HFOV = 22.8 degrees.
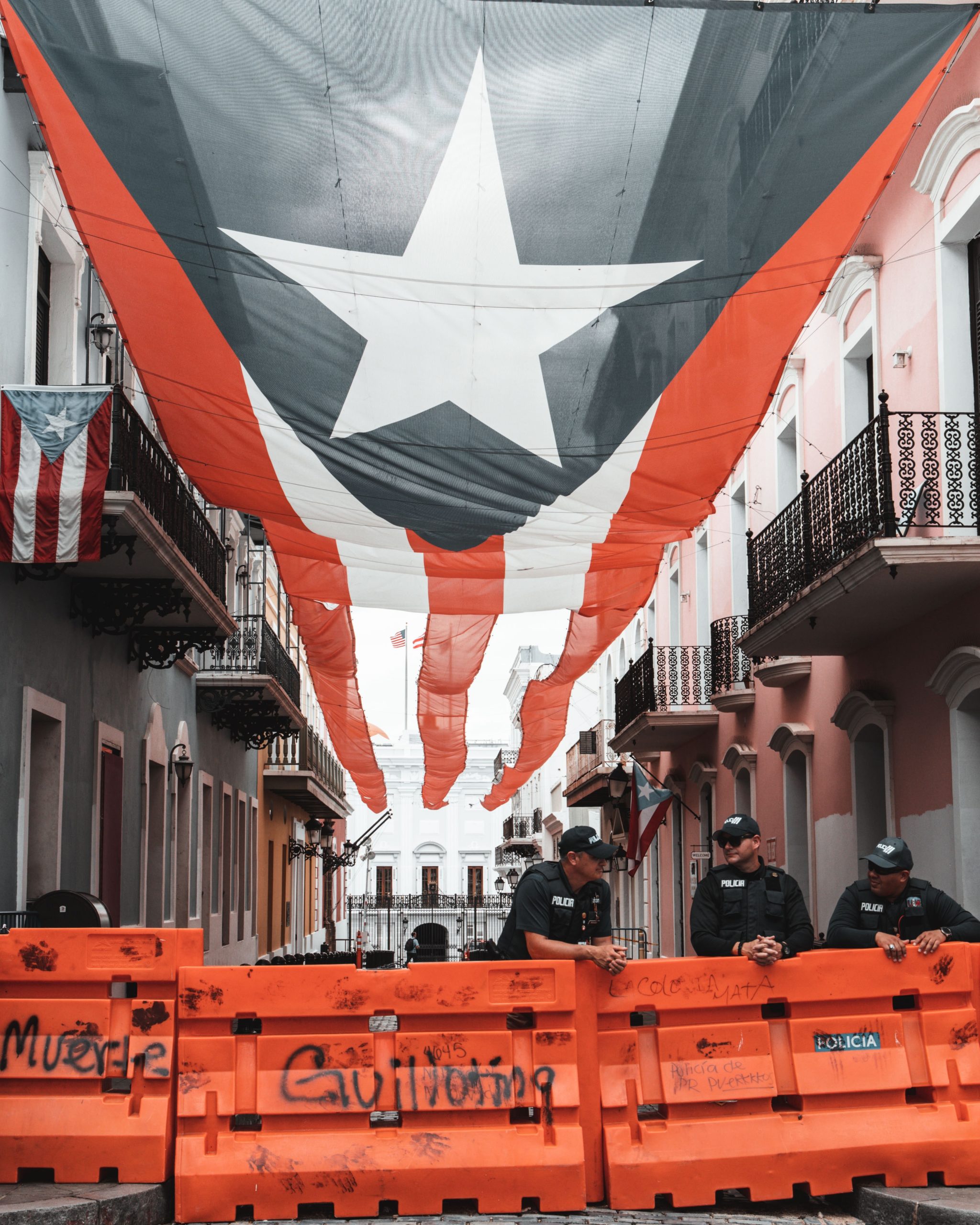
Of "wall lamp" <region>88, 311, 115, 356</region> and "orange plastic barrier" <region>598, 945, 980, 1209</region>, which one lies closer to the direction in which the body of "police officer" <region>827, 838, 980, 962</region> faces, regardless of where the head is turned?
the orange plastic barrier

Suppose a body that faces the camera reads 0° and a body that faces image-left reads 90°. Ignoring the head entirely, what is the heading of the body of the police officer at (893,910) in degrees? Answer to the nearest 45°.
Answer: approximately 0°

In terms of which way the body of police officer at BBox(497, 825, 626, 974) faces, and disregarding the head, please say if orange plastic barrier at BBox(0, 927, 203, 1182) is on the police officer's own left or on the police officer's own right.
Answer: on the police officer's own right

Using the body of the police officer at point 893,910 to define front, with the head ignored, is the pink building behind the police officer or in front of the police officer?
behind

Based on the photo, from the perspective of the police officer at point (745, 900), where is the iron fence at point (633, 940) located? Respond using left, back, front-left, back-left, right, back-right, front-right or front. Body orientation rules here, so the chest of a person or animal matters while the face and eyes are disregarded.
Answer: back

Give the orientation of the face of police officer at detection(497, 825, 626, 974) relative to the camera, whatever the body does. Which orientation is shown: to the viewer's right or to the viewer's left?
to the viewer's right

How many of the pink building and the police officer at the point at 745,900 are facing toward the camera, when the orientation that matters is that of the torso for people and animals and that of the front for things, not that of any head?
1

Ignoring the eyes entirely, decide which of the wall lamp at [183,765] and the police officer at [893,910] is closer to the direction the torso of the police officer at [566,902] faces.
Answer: the police officer

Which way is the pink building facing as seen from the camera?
to the viewer's left

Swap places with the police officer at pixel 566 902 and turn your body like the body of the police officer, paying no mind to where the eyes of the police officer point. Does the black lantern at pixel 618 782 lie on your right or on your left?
on your left
